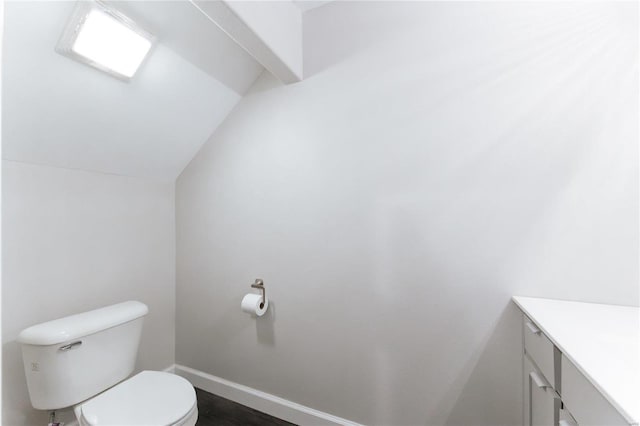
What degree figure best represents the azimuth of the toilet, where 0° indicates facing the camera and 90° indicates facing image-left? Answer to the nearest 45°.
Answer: approximately 315°

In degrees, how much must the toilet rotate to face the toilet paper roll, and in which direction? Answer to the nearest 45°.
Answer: approximately 45° to its left
